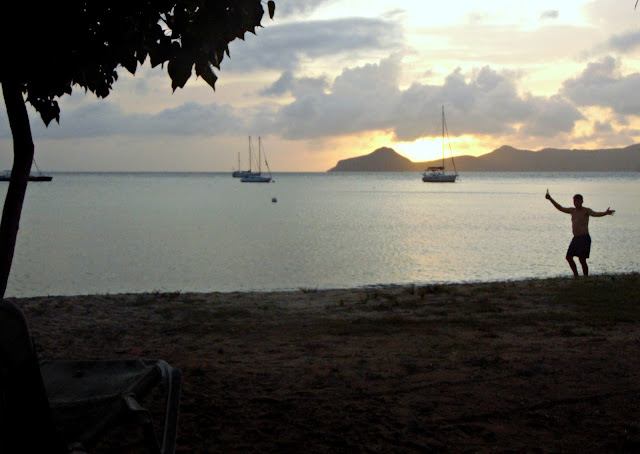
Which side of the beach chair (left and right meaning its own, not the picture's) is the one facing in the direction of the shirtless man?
front

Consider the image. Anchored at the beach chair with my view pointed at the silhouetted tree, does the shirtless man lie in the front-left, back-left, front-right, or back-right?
front-right

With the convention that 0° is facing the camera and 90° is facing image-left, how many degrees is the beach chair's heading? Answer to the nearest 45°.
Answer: approximately 225°
